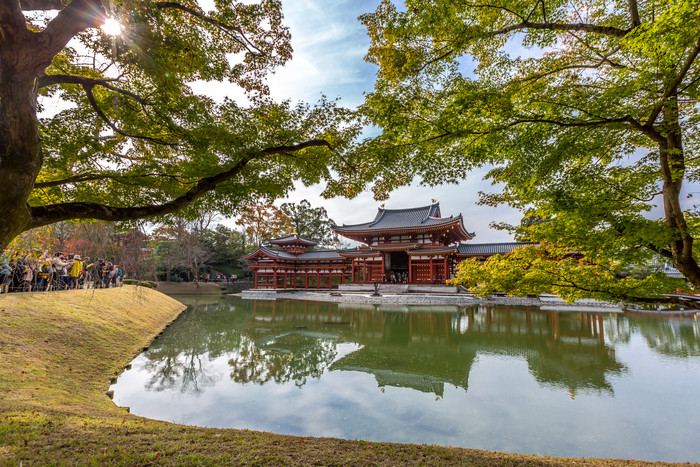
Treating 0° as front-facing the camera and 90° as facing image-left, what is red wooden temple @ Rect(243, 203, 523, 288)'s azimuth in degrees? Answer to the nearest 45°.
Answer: approximately 45°
